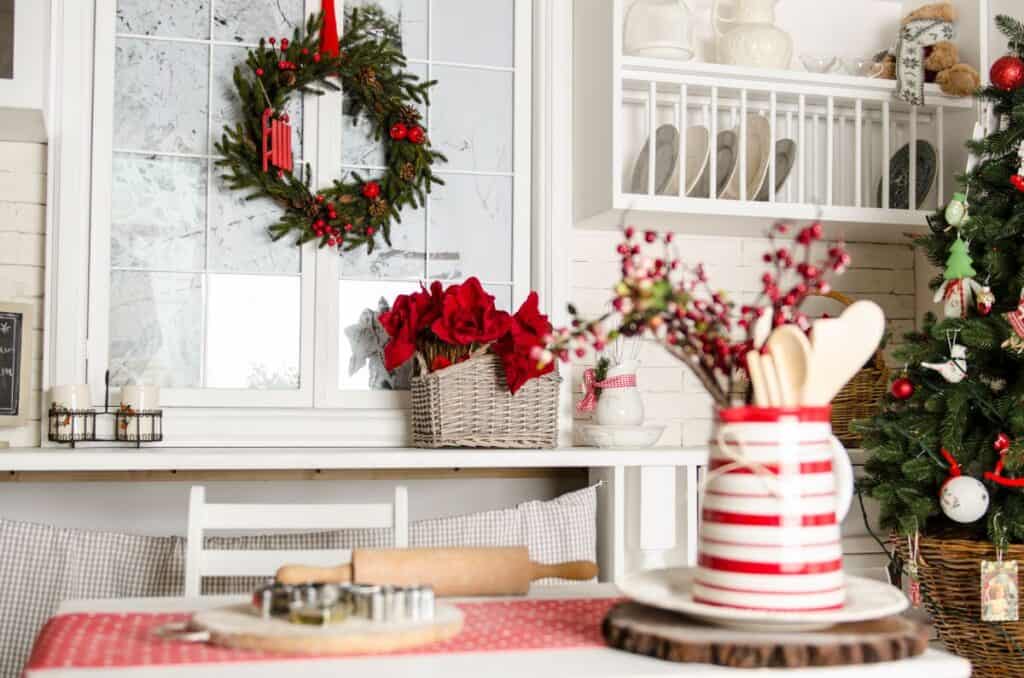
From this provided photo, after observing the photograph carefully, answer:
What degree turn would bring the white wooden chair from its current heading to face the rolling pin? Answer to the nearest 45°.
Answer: approximately 45° to its left

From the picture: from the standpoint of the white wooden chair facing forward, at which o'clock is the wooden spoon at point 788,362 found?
The wooden spoon is roughly at 11 o'clock from the white wooden chair.

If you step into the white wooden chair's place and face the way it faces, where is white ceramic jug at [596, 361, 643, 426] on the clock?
The white ceramic jug is roughly at 8 o'clock from the white wooden chair.

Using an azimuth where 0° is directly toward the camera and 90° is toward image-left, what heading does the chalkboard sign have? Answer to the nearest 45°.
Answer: approximately 0°

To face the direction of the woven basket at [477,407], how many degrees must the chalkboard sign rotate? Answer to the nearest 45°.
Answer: approximately 45° to its left

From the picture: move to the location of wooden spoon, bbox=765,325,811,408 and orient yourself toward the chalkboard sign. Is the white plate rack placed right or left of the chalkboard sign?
right

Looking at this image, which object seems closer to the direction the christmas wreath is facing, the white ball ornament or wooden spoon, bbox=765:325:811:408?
the wooden spoon

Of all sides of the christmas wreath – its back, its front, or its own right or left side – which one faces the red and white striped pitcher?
front

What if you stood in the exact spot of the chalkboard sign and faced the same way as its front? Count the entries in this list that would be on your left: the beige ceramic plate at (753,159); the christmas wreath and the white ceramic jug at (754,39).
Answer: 3

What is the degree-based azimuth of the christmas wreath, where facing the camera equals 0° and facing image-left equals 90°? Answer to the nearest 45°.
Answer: approximately 0°

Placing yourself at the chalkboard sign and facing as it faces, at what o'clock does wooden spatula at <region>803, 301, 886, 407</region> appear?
The wooden spatula is roughly at 11 o'clock from the chalkboard sign.

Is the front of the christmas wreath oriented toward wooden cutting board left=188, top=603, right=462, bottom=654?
yes
